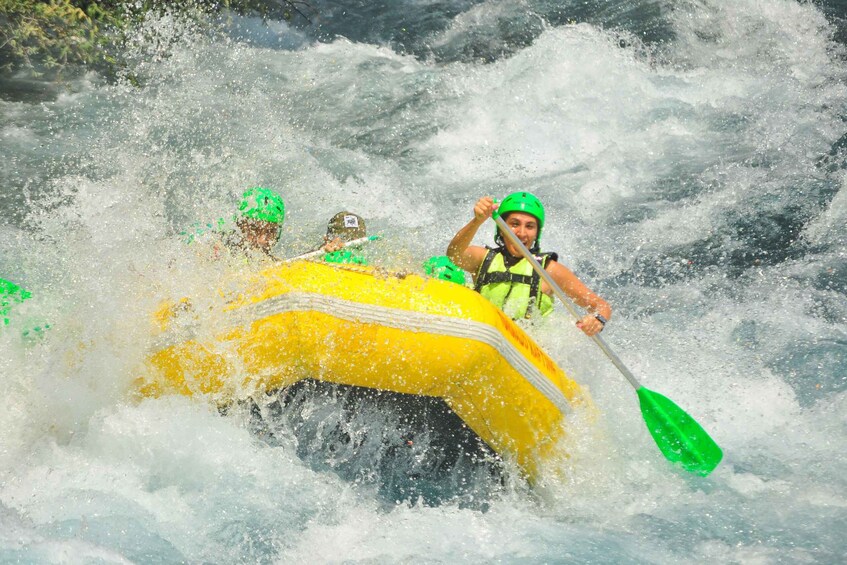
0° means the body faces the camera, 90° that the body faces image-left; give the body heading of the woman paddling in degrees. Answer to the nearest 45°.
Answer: approximately 0°
